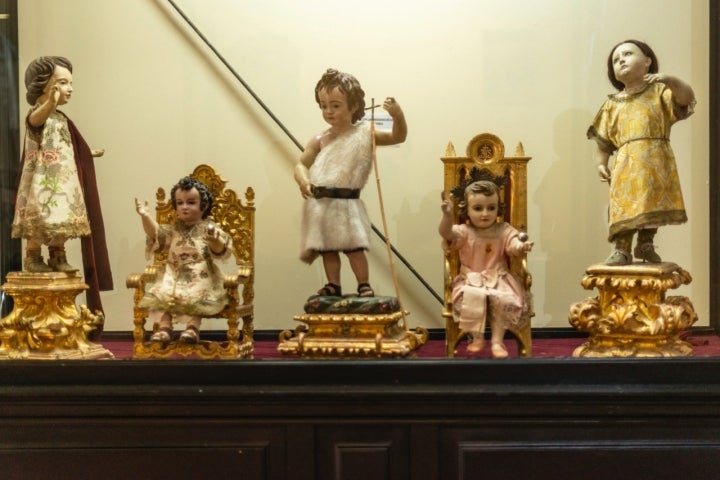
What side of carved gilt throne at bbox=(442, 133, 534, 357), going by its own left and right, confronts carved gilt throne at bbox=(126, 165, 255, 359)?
right

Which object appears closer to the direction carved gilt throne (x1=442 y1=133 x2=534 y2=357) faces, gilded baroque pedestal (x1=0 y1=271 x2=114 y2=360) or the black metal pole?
the gilded baroque pedestal

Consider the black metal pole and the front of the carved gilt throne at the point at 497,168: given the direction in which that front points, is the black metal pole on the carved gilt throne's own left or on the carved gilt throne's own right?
on the carved gilt throne's own right

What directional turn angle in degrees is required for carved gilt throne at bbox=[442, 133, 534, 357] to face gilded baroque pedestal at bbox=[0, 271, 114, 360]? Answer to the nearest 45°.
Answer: approximately 90° to its right

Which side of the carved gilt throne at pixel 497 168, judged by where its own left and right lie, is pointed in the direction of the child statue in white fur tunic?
right

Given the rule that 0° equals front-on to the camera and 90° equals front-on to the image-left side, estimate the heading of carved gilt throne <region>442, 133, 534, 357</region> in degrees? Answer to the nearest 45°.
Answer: approximately 0°
